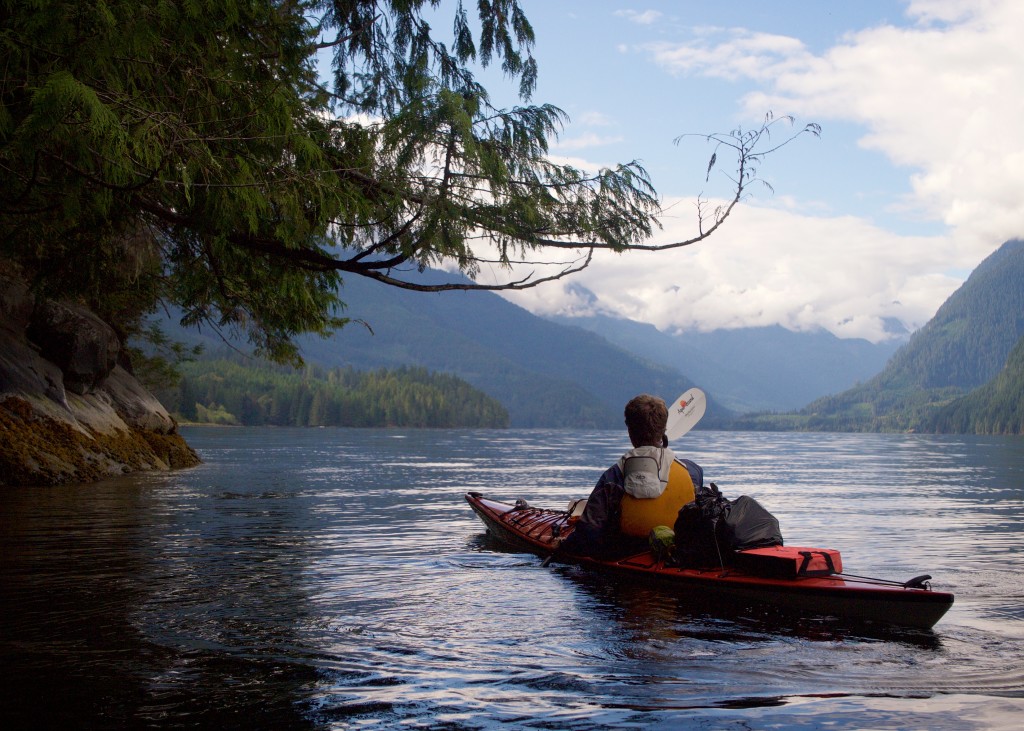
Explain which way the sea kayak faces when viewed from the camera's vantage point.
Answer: facing away from the viewer and to the left of the viewer
